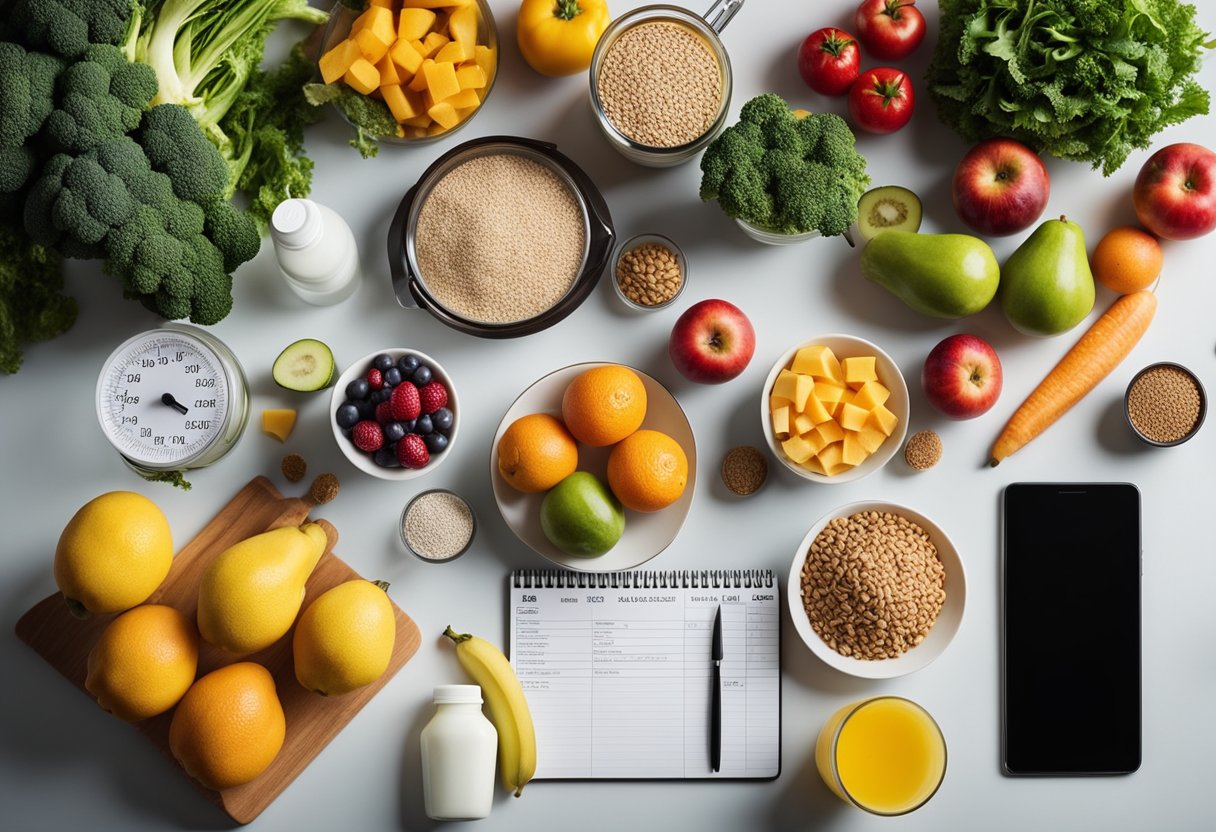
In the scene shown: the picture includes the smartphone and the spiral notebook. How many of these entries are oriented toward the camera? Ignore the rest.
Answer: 2

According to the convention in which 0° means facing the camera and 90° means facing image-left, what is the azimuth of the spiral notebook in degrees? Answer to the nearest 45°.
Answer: approximately 0°

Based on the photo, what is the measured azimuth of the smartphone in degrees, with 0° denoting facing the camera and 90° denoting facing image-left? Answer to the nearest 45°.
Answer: approximately 0°
